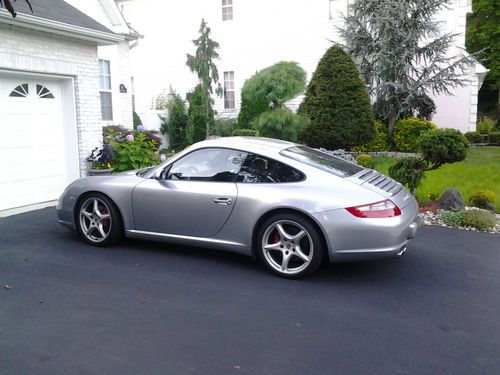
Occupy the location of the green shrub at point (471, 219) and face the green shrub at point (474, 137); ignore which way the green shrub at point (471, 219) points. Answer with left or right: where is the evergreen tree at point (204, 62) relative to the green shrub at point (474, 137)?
left

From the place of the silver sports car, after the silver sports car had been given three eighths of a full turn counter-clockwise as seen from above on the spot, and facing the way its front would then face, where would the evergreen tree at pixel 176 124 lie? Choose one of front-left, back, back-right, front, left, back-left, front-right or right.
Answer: back

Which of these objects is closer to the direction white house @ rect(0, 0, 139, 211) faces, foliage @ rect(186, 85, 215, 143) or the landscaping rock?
the landscaping rock

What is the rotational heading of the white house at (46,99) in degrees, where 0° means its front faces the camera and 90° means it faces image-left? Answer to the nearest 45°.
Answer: approximately 315°

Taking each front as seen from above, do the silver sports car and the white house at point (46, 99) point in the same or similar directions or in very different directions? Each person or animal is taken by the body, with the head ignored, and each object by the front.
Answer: very different directions

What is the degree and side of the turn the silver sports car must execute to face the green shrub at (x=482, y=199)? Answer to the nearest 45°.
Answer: approximately 90° to its right

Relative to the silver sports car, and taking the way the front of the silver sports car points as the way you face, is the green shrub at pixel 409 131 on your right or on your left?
on your right

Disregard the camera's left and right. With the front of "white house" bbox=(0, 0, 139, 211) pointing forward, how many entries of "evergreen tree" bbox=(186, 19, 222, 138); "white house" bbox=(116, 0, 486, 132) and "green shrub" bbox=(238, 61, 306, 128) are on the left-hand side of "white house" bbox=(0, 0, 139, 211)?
3

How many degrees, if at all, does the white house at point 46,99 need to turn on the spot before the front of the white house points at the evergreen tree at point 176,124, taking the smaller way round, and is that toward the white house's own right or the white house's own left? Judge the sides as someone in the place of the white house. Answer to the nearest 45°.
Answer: approximately 90° to the white house's own left

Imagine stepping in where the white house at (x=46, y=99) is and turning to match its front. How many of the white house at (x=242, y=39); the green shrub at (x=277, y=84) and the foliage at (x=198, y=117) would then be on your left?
3

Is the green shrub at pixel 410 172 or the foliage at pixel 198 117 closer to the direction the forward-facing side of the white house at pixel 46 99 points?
the green shrub

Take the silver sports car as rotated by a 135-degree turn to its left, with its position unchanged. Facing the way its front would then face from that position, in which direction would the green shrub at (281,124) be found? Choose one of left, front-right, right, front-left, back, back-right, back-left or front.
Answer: back

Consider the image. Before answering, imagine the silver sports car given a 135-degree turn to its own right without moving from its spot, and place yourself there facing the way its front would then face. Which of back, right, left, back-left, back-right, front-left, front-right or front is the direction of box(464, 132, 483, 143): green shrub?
front-left

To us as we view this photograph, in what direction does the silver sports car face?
facing away from the viewer and to the left of the viewer

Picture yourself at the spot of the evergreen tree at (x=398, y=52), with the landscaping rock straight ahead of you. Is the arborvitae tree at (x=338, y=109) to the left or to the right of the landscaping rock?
right

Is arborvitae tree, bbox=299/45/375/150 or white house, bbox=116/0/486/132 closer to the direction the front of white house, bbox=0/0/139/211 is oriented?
the arborvitae tree
